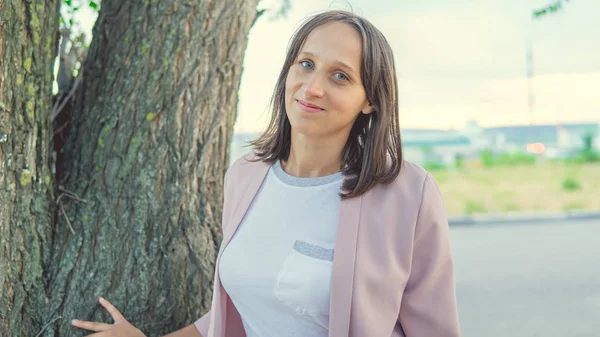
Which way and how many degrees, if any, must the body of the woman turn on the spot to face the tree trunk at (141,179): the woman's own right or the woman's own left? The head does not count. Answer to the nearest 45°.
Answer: approximately 90° to the woman's own right

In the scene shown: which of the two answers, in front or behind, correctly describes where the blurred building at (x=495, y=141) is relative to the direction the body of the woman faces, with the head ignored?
behind

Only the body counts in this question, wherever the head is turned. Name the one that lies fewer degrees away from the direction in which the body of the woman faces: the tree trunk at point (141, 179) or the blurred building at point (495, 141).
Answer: the tree trunk

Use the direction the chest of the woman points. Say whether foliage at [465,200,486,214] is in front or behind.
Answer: behind

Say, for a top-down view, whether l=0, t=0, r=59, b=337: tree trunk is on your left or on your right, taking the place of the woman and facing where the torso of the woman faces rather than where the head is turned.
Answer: on your right

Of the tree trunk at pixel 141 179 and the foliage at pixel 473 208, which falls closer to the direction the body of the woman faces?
the tree trunk

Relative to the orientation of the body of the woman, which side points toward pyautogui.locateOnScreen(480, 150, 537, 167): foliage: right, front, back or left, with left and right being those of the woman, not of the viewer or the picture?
back

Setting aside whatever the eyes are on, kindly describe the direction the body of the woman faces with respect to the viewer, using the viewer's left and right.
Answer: facing the viewer and to the left of the viewer
